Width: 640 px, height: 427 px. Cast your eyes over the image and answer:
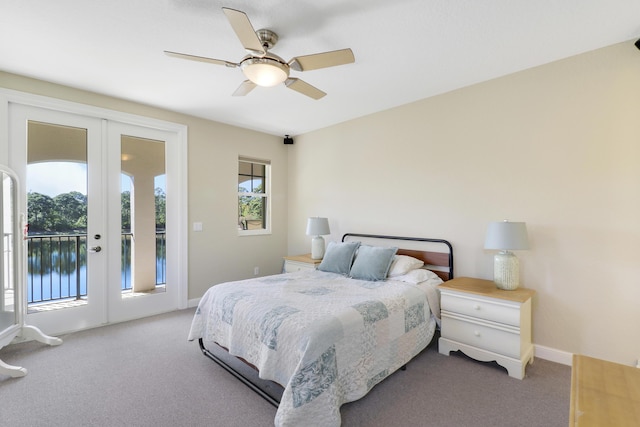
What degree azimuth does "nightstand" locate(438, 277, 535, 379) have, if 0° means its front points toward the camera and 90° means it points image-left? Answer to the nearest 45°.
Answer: approximately 45°

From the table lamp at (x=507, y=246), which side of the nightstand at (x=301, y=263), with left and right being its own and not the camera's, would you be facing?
left

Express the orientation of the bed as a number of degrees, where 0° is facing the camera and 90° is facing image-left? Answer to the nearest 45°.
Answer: approximately 45°

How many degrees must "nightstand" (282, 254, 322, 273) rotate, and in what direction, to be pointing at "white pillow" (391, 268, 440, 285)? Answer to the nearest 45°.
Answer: approximately 90° to its left

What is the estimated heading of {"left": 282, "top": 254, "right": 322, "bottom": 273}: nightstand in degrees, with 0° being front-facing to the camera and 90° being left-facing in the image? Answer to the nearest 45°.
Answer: approximately 45°
